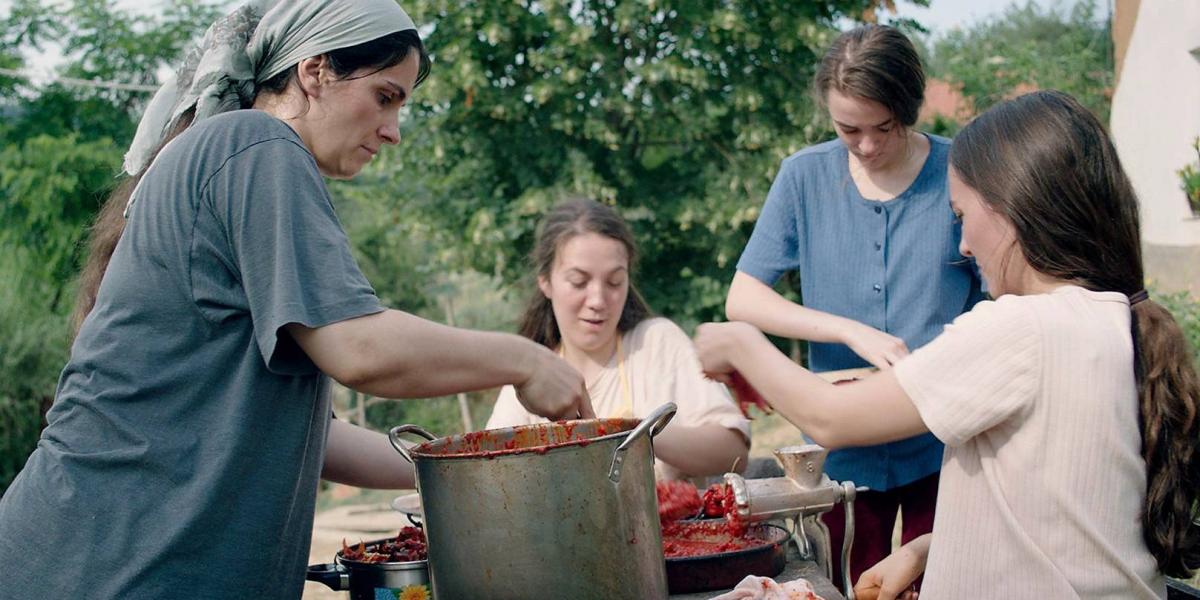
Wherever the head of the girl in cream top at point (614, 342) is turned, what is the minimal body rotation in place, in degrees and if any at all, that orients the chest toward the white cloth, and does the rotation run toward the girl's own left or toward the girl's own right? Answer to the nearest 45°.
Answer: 0° — they already face it

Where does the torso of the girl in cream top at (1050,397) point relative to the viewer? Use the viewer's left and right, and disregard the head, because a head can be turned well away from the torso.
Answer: facing away from the viewer and to the left of the viewer

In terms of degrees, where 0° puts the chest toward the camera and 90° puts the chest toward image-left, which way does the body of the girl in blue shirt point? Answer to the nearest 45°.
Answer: approximately 0°

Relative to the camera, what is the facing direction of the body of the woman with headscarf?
to the viewer's right

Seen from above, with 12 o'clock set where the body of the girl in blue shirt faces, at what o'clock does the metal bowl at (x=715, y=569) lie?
The metal bowl is roughly at 1 o'clock from the girl in blue shirt.

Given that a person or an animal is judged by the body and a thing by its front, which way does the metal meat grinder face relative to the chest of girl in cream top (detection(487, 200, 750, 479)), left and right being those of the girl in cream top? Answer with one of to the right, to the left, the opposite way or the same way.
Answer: to the right

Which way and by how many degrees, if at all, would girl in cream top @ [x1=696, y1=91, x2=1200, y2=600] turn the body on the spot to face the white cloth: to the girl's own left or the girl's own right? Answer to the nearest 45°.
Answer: approximately 45° to the girl's own left

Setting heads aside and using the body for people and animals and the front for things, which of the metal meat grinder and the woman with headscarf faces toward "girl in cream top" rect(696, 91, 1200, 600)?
the woman with headscarf

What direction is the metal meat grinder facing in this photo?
to the viewer's left

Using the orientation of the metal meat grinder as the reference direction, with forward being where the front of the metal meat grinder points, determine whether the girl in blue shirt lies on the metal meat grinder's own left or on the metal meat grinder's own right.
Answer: on the metal meat grinder's own right

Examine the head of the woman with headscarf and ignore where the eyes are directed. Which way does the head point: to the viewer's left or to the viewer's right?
to the viewer's right
